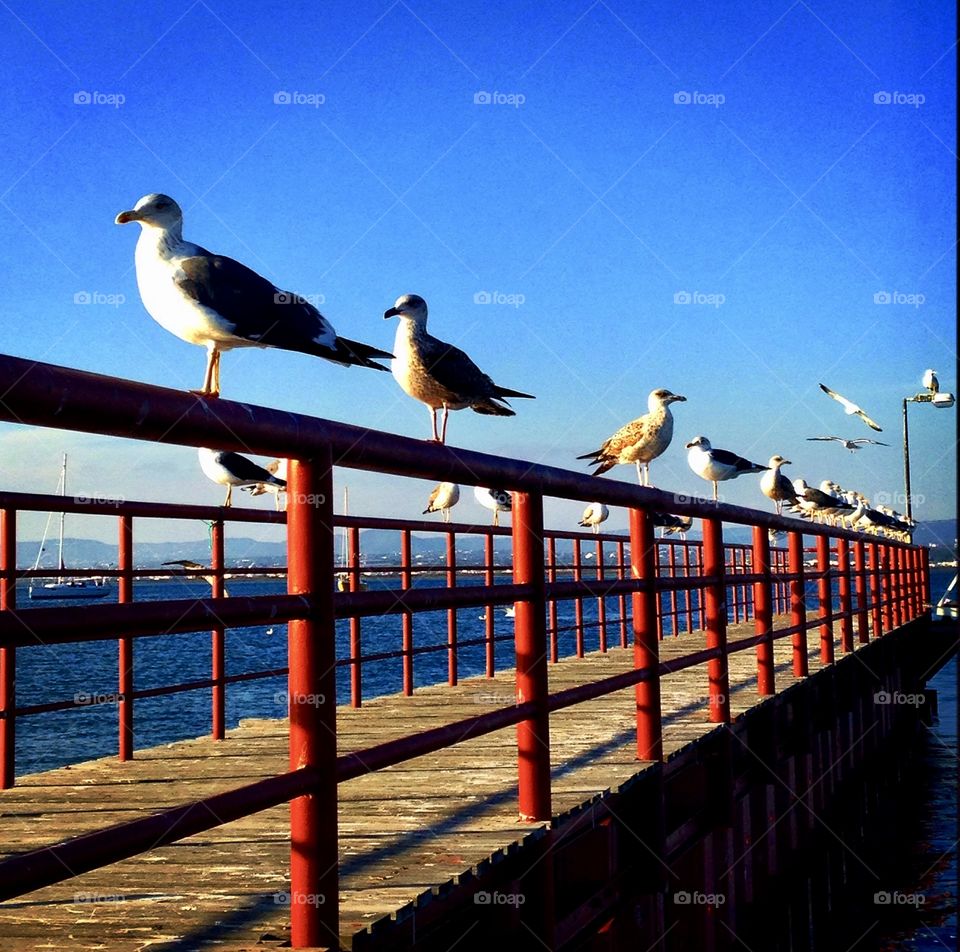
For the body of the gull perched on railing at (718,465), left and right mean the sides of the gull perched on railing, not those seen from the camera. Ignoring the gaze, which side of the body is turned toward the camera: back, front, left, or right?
left

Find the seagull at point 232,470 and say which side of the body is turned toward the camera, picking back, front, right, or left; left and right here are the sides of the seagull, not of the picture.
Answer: left

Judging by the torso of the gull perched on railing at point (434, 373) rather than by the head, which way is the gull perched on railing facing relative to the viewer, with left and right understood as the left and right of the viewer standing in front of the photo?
facing to the left of the viewer

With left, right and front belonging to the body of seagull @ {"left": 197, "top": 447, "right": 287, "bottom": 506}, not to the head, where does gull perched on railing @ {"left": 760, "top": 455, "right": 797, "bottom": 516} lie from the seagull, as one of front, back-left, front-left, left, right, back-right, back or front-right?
back-right

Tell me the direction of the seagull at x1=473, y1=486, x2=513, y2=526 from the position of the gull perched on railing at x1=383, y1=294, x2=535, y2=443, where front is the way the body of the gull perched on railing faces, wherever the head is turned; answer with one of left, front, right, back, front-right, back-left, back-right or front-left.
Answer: right

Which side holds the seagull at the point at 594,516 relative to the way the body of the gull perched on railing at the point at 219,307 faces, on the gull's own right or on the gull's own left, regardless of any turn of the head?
on the gull's own right

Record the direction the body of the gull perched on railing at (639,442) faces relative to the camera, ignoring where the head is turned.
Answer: to the viewer's right

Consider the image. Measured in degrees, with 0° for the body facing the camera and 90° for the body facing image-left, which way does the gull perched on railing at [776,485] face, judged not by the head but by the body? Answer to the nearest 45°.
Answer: approximately 45°

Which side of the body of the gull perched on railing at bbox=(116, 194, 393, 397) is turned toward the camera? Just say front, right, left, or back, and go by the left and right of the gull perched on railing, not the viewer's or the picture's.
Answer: left

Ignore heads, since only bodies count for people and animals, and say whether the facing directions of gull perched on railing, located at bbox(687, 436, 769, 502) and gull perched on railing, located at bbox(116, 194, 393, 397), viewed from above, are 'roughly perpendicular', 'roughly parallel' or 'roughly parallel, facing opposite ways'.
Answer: roughly parallel
